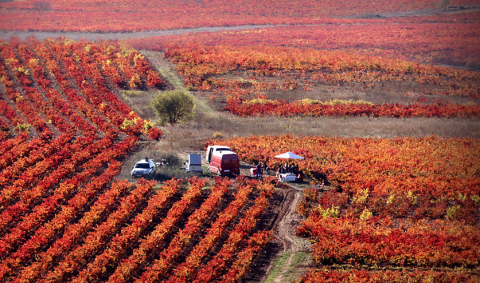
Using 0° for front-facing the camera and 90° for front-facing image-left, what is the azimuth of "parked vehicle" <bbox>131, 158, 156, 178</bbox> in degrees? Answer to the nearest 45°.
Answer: approximately 45°

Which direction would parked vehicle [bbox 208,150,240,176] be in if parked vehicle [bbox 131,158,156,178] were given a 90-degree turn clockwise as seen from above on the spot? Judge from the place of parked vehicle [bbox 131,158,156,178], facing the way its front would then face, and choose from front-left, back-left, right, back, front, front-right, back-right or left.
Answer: back-right

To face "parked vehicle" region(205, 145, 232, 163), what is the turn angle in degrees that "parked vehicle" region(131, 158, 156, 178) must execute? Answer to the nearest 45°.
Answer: approximately 180°

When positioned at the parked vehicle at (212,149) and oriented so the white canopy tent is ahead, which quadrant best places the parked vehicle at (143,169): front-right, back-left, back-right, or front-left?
back-right

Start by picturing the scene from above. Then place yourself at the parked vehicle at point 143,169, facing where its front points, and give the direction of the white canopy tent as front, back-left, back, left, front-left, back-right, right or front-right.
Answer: back-left
